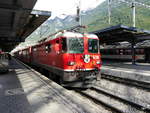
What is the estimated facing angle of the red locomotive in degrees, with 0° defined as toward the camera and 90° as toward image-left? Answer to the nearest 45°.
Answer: approximately 315°
